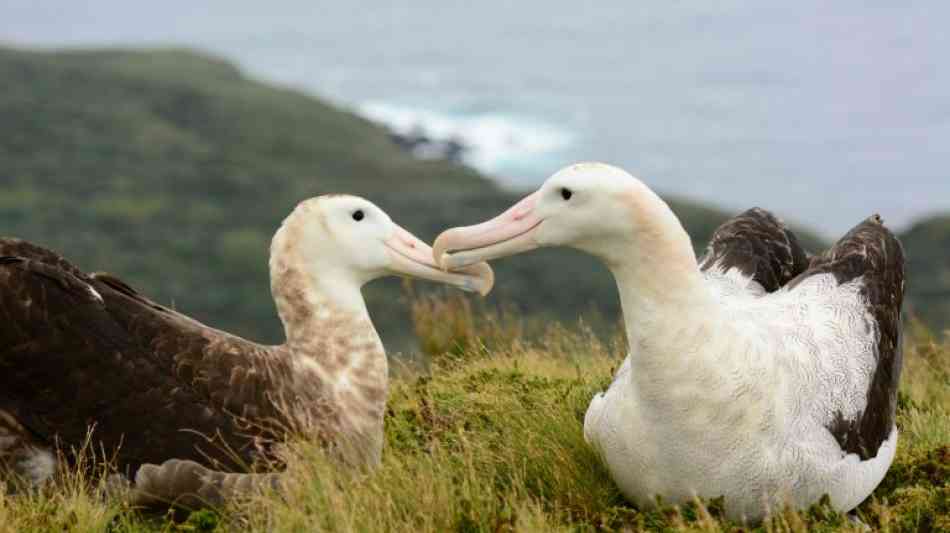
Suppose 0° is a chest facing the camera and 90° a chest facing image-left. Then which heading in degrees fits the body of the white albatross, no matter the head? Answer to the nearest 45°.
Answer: approximately 45°

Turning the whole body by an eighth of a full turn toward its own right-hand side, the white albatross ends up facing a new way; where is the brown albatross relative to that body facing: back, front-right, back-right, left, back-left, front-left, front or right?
front

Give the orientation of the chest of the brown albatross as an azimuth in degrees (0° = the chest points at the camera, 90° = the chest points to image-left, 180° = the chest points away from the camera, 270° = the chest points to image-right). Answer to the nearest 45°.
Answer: approximately 270°
